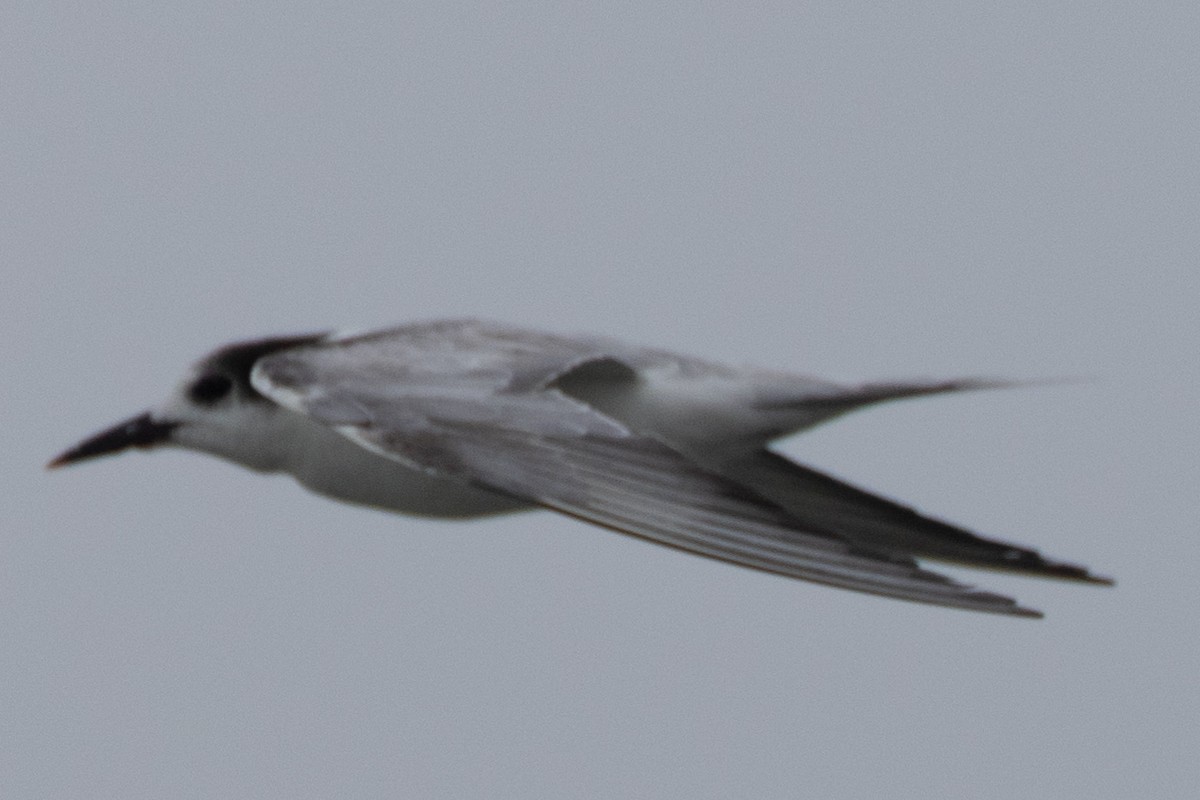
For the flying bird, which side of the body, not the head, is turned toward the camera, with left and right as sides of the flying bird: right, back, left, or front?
left
